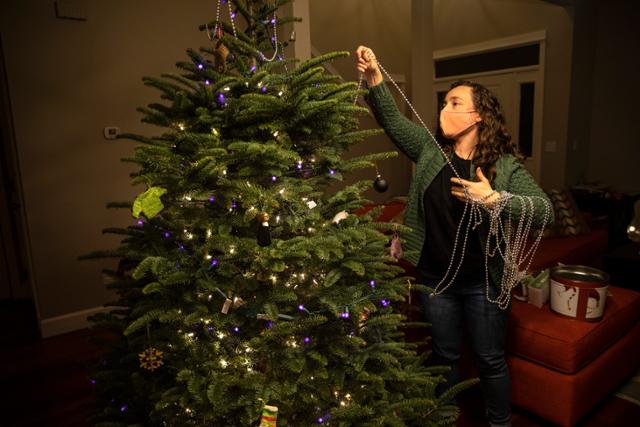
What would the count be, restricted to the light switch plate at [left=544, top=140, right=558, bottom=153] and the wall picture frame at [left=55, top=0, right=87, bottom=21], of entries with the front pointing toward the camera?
2

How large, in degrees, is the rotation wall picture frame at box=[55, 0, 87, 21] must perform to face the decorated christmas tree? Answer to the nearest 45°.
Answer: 0° — it already faces it

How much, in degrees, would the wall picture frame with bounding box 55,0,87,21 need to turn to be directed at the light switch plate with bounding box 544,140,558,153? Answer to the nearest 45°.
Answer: approximately 90° to its left

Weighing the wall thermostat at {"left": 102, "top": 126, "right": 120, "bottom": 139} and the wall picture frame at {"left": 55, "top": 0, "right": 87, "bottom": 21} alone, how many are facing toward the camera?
2

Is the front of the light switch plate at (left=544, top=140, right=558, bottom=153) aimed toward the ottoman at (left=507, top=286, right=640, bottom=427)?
yes

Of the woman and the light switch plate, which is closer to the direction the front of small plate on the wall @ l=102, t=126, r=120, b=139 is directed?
the woman

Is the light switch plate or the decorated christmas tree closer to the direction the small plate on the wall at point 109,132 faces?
the decorated christmas tree

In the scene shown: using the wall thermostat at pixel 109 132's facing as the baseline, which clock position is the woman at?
The woman is roughly at 11 o'clock from the wall thermostat.
